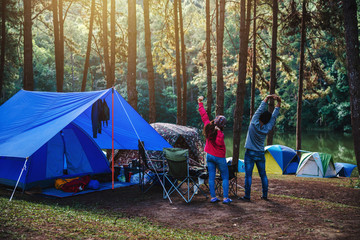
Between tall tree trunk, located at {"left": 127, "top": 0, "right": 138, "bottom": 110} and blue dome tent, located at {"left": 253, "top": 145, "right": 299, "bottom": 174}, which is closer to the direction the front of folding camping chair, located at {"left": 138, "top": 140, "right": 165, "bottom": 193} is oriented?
the blue dome tent

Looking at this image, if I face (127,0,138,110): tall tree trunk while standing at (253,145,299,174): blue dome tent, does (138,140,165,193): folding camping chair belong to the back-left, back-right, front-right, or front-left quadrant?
front-left

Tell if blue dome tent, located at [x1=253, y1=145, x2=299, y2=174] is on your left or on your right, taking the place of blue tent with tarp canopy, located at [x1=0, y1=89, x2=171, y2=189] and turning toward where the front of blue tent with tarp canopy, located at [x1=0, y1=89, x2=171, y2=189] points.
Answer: on your left

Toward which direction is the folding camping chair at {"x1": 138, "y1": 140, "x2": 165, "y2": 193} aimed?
to the viewer's right

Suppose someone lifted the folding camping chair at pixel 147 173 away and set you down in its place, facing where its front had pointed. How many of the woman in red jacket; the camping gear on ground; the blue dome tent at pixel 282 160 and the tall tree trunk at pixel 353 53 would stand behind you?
1

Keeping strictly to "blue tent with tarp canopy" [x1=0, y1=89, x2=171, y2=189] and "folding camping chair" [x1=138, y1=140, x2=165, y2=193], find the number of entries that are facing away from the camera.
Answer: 0

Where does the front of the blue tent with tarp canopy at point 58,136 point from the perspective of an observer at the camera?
facing the viewer and to the right of the viewer

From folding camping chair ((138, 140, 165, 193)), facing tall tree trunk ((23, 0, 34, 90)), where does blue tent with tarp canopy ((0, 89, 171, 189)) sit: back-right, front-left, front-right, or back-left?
front-left

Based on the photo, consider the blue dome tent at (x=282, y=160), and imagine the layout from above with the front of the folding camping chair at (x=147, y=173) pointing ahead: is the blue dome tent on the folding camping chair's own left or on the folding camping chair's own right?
on the folding camping chair's own left

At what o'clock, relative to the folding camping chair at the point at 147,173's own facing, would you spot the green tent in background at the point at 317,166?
The green tent in background is roughly at 11 o'clock from the folding camping chair.

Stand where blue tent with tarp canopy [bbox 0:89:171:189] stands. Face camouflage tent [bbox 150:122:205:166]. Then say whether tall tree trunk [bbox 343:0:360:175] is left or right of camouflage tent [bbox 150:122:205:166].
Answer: right
